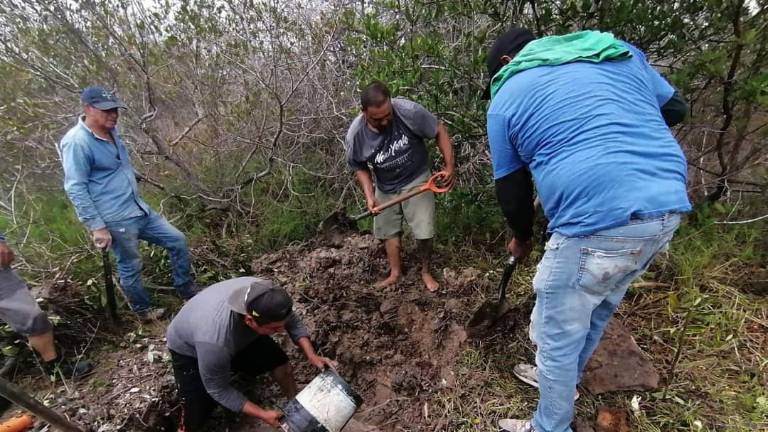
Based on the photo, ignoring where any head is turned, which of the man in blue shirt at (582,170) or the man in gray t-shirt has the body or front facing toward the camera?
the man in gray t-shirt

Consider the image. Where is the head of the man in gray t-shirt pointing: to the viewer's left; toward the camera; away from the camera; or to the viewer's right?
toward the camera

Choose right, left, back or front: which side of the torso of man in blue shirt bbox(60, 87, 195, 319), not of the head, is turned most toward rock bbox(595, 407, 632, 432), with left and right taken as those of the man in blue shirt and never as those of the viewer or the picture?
front

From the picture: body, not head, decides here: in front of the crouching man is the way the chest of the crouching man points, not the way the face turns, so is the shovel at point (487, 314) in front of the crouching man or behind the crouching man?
in front

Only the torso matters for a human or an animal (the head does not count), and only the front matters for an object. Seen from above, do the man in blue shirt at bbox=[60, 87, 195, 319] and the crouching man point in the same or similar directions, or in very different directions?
same or similar directions

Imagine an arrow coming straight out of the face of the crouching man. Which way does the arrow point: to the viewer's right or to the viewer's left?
to the viewer's right

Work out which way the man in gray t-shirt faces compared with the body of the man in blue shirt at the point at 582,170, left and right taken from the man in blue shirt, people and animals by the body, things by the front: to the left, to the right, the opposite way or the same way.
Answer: the opposite way

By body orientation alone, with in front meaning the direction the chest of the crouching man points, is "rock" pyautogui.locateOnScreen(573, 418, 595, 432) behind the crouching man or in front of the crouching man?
in front

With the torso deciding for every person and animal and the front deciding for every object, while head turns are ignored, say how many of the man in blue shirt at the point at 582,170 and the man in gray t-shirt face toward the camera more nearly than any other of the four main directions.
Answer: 1

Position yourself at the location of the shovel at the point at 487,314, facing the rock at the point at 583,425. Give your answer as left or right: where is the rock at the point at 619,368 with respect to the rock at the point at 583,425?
left

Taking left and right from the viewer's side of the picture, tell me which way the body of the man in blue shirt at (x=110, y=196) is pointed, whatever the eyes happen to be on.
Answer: facing the viewer and to the right of the viewer

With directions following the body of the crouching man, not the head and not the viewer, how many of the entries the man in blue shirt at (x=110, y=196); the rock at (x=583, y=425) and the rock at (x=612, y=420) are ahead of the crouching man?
2

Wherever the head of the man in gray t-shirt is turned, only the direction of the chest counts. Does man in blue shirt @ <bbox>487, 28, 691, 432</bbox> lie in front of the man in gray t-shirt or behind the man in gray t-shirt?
in front

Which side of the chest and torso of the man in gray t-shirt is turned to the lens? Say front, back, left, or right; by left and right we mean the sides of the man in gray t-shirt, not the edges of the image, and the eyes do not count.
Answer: front

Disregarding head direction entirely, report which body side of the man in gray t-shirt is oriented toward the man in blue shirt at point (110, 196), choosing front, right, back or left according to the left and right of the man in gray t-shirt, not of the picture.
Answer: right

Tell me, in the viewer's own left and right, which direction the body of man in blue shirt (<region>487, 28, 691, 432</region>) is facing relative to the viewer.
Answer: facing away from the viewer and to the left of the viewer

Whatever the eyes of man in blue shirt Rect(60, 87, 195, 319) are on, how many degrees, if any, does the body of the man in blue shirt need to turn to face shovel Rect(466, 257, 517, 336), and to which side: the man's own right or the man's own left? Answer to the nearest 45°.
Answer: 0° — they already face it
